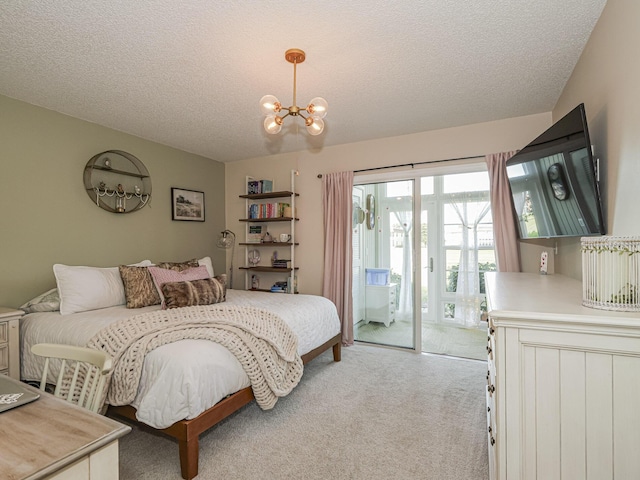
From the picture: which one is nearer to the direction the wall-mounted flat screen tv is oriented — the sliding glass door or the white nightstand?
the white nightstand

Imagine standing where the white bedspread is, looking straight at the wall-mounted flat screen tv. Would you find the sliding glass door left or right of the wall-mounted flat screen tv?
left

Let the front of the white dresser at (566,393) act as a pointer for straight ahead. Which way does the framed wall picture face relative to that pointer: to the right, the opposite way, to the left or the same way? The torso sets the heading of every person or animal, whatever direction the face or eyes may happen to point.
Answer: the opposite way

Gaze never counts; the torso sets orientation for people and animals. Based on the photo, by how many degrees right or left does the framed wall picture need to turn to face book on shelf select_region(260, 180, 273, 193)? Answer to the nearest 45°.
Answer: approximately 45° to its left

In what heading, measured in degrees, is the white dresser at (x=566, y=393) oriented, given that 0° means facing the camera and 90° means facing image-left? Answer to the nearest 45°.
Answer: approximately 90°

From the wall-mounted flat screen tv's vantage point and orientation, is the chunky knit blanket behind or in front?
in front

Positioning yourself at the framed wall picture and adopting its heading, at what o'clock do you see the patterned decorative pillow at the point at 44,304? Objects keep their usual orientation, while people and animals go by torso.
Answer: The patterned decorative pillow is roughly at 3 o'clock from the framed wall picture.

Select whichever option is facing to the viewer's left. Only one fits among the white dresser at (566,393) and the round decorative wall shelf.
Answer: the white dresser

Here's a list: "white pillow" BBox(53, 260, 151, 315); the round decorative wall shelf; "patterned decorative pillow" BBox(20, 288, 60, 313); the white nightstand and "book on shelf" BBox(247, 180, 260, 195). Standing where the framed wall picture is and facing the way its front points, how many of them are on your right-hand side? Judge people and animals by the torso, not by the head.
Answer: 4

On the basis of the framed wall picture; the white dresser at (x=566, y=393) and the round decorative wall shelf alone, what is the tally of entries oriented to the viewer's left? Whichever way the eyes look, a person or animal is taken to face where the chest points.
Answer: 1

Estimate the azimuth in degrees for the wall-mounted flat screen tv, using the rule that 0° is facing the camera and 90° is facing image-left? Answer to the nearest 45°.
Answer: approximately 45°
